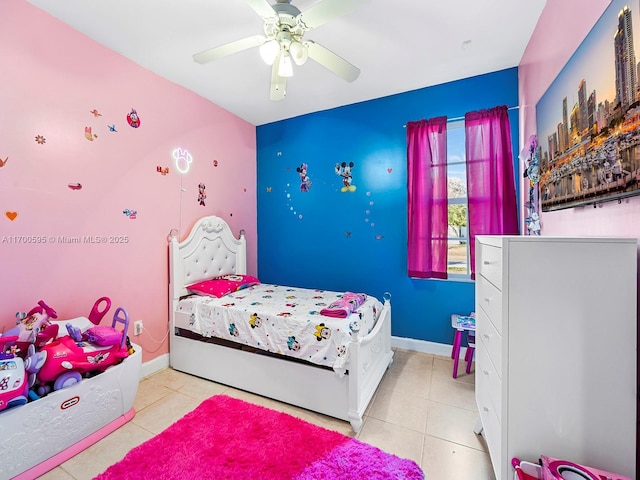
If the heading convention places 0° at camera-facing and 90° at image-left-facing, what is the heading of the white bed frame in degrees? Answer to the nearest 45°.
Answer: approximately 315°

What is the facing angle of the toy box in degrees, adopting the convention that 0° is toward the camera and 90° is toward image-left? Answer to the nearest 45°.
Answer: approximately 315°

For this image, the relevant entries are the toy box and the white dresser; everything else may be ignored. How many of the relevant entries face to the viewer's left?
1

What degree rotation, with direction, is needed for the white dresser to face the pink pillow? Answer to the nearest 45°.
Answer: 0° — it already faces it

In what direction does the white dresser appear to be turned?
to the viewer's left

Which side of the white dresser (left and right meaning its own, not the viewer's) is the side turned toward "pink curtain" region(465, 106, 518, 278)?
right

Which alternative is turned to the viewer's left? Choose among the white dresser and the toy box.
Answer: the white dresser

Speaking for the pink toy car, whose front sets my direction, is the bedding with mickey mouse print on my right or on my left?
on my left

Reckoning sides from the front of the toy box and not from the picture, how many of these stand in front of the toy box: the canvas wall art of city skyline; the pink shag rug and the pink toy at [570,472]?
3

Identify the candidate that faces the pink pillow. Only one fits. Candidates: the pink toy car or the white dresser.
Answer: the white dresser
